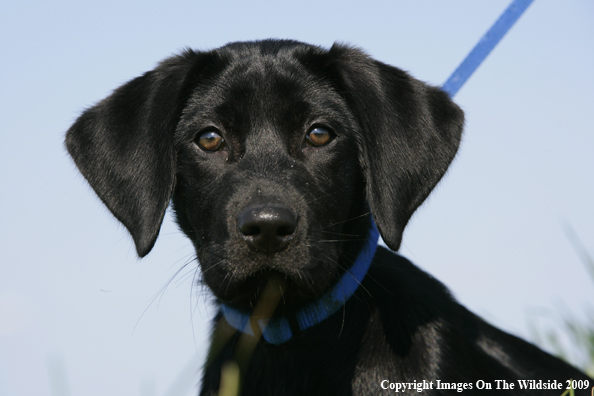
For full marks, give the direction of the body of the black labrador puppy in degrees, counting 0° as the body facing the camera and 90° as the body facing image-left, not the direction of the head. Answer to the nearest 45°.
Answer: approximately 45°
